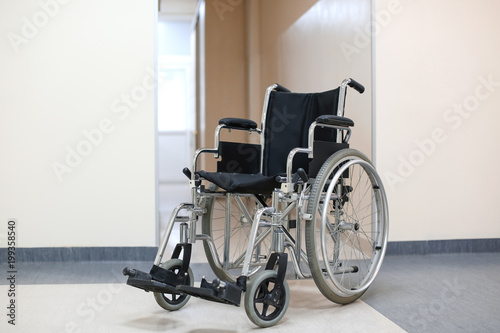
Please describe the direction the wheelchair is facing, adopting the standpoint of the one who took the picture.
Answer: facing the viewer and to the left of the viewer
